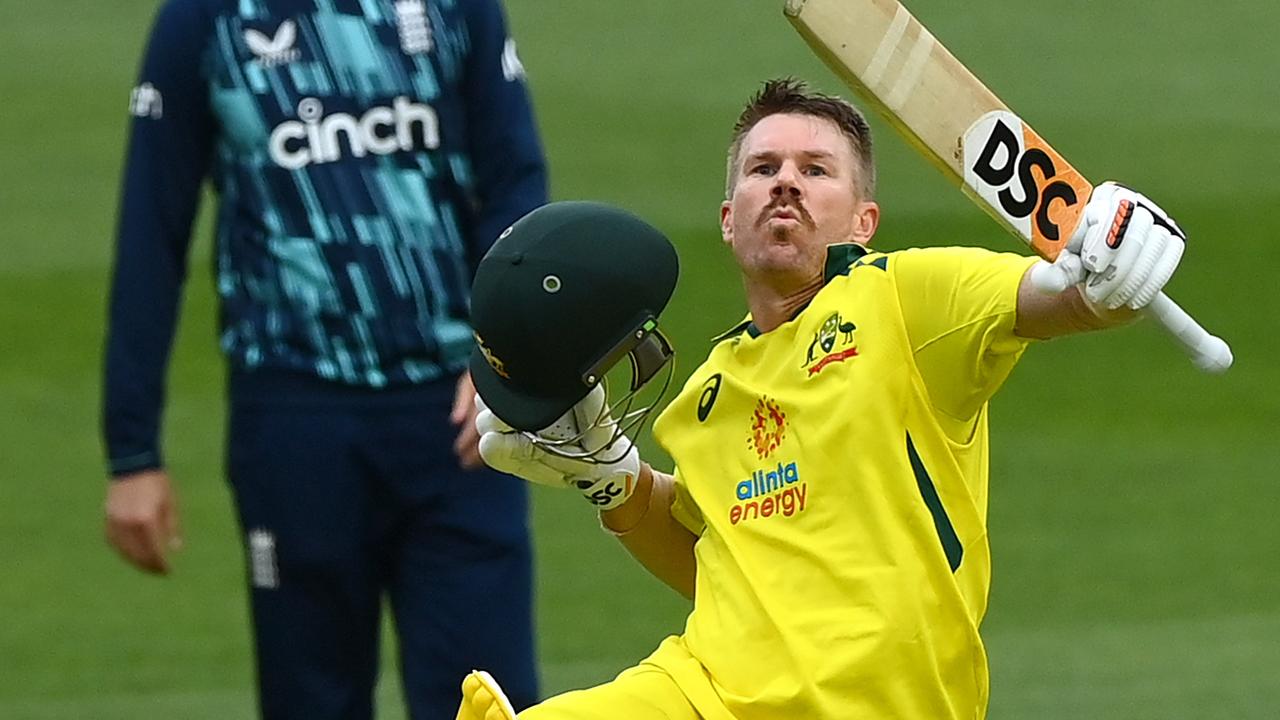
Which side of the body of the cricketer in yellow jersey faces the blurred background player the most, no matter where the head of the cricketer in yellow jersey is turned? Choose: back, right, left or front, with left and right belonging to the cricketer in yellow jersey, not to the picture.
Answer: right

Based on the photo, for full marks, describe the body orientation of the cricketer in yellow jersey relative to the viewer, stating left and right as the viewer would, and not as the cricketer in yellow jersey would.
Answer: facing the viewer and to the left of the viewer

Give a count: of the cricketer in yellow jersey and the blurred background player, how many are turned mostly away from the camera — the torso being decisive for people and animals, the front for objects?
0

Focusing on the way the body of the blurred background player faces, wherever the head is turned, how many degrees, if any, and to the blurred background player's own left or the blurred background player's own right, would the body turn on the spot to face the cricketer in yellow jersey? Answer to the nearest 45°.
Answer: approximately 45° to the blurred background player's own left

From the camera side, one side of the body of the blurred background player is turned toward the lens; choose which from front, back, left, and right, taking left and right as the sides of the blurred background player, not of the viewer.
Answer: front
